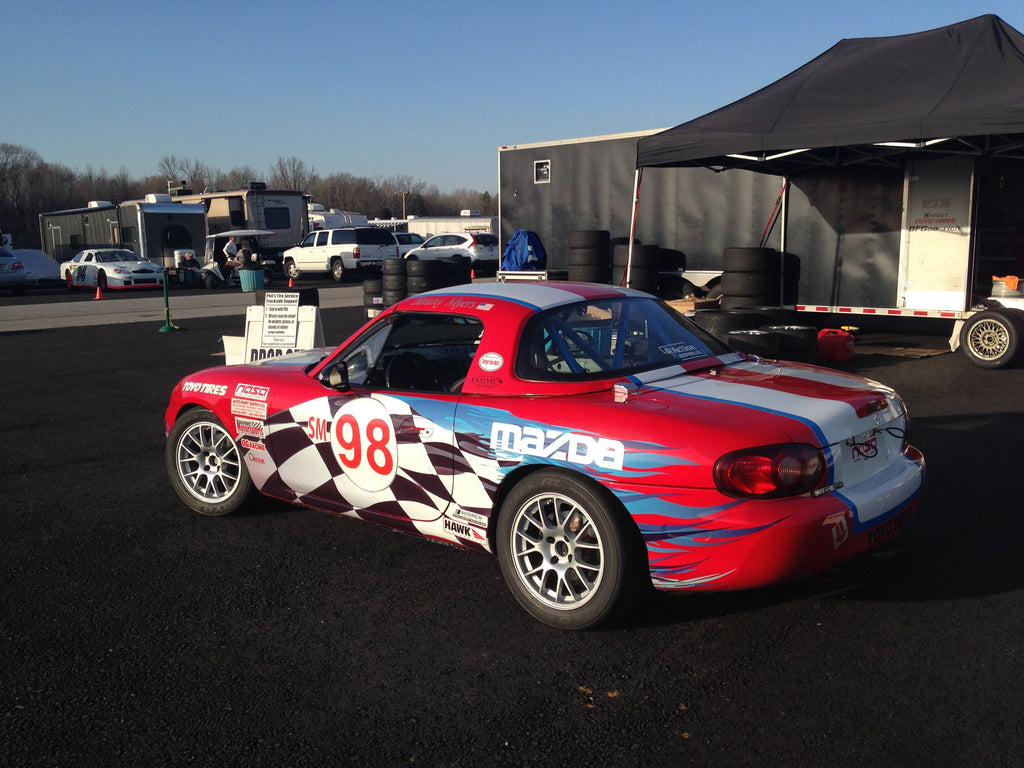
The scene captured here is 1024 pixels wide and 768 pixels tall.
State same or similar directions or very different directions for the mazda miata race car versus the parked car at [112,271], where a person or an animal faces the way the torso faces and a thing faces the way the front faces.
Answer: very different directions

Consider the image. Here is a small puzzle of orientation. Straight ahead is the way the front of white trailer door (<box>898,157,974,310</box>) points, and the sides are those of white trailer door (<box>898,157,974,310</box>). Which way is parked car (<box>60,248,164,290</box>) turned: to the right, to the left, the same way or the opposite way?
to the left

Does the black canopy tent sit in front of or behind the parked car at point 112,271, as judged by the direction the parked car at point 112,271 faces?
in front

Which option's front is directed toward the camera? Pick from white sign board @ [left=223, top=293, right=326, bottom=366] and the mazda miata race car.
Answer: the white sign board

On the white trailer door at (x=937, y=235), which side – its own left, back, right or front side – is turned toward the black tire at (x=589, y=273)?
right

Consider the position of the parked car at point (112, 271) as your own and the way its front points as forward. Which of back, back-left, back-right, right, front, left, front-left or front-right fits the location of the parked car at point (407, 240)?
front-left

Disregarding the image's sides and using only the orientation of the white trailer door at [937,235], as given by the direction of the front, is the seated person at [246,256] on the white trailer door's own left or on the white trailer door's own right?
on the white trailer door's own right

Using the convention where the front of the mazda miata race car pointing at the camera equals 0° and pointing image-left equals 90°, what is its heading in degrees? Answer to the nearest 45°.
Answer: approximately 135°

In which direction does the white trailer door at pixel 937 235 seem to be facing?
toward the camera

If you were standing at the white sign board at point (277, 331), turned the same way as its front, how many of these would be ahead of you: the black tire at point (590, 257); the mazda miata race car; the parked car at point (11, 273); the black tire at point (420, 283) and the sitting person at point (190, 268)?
1

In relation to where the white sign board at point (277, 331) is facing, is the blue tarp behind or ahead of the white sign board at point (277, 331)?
behind

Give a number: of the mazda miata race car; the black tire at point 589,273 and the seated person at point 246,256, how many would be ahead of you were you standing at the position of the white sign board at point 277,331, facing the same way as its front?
1

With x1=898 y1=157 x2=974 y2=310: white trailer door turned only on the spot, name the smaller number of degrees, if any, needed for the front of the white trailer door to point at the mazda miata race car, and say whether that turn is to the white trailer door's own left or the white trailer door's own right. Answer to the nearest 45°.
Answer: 0° — it already faces it

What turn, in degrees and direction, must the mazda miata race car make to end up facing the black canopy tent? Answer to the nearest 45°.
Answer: approximately 90° to its right

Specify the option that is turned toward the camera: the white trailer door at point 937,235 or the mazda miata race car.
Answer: the white trailer door

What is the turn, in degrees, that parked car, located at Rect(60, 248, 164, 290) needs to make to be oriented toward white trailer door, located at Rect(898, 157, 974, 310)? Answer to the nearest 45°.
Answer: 0° — it already faces it

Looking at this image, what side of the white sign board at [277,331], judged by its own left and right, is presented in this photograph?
front

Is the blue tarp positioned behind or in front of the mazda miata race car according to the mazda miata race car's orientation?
in front

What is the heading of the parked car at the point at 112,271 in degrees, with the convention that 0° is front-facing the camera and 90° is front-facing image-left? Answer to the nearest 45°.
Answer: approximately 315°

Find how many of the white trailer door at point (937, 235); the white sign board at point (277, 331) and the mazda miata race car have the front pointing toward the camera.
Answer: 2
